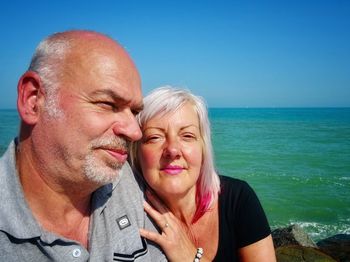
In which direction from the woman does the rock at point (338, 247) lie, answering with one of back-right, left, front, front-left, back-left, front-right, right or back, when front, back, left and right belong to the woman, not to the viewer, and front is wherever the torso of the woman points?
back-left

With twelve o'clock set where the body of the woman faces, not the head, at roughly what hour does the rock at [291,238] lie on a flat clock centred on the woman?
The rock is roughly at 7 o'clock from the woman.

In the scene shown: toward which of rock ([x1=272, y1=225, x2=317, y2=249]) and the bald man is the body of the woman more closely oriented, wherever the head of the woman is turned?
the bald man

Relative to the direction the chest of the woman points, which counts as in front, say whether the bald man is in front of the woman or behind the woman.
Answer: in front

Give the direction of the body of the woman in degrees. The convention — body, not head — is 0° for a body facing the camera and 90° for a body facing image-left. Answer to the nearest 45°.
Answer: approximately 0°

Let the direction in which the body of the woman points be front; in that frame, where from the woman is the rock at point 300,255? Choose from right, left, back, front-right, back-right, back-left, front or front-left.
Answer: back-left

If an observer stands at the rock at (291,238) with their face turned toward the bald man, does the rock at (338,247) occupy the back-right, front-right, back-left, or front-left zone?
back-left

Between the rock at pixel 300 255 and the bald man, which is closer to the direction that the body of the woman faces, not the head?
the bald man
